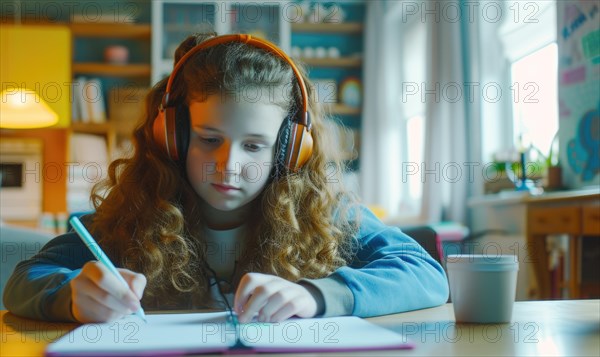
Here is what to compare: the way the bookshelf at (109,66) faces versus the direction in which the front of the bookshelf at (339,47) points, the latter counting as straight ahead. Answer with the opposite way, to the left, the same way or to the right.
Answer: the same way

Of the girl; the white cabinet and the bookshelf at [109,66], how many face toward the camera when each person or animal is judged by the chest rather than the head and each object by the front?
3

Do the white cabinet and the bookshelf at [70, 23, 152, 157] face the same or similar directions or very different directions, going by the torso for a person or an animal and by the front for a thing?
same or similar directions

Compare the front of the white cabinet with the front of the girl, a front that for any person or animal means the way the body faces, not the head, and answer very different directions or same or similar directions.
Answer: same or similar directions

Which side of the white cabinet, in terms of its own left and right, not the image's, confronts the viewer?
front

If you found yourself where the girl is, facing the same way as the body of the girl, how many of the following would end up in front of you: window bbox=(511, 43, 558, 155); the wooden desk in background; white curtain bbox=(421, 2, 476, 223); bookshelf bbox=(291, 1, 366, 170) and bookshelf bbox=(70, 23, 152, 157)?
0

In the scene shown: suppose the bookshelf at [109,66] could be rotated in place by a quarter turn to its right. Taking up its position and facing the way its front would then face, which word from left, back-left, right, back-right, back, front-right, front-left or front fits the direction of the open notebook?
left

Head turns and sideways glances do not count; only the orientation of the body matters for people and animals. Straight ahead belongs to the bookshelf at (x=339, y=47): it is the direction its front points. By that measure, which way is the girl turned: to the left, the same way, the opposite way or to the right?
the same way

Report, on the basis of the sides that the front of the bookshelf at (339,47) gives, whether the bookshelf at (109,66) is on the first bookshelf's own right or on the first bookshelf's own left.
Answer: on the first bookshelf's own right

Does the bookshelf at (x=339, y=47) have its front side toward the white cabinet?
no

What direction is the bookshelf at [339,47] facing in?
toward the camera

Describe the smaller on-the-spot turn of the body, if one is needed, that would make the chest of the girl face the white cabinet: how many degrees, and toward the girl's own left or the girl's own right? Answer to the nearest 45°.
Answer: approximately 180°

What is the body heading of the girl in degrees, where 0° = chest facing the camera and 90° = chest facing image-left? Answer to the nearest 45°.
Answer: approximately 0°

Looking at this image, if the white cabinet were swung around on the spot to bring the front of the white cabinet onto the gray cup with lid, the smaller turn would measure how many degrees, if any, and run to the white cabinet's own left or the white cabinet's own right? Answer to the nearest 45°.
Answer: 0° — it already faces it

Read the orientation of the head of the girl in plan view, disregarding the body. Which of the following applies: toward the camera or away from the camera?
toward the camera
